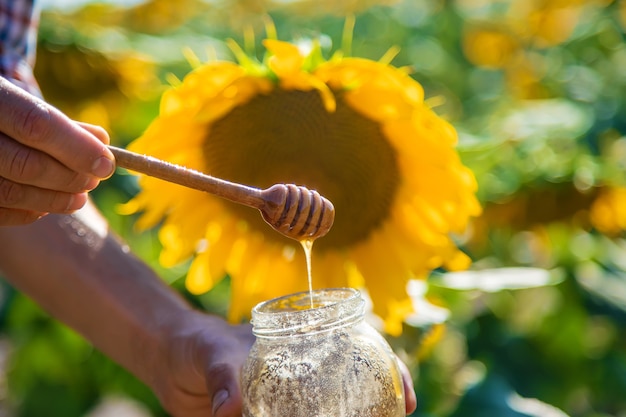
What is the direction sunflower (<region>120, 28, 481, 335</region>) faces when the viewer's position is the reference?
facing the viewer
